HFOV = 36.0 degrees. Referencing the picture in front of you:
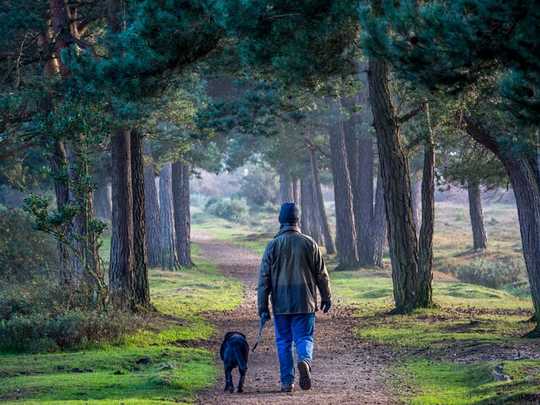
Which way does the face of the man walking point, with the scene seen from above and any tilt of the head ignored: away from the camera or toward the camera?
away from the camera

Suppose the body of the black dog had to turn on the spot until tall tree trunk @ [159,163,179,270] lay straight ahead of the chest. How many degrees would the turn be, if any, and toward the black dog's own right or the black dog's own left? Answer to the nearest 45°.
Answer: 0° — it already faces it

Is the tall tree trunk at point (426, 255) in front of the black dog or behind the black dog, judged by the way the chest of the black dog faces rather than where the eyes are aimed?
in front

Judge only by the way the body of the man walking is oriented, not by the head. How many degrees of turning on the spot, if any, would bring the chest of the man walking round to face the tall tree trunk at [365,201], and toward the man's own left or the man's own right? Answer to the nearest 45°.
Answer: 0° — they already face it

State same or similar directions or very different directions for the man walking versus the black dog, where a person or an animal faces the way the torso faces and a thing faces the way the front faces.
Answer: same or similar directions

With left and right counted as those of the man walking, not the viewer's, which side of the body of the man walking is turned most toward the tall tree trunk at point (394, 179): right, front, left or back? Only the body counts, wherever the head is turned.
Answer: front

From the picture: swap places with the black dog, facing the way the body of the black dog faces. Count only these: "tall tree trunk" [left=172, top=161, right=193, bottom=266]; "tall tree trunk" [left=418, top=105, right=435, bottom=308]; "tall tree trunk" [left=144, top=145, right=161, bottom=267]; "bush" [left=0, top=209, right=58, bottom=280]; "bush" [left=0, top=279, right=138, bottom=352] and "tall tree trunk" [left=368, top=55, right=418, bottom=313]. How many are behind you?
0

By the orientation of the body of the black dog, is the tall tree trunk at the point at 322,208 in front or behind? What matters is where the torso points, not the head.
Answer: in front

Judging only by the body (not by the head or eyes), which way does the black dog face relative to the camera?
away from the camera

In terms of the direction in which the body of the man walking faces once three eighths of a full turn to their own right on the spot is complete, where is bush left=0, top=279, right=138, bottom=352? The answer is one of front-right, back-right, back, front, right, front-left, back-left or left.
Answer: back

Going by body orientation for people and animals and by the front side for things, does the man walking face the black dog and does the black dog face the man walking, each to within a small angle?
no

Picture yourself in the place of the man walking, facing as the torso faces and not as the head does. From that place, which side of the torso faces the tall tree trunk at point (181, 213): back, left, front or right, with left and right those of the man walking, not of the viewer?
front

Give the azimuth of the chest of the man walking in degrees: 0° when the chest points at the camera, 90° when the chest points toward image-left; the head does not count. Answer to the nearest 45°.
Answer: approximately 180°

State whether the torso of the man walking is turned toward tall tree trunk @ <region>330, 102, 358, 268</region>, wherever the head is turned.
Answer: yes

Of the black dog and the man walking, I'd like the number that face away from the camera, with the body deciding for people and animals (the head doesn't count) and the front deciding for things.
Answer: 2

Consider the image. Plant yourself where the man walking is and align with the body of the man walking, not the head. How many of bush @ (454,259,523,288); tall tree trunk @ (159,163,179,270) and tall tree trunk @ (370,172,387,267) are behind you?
0
